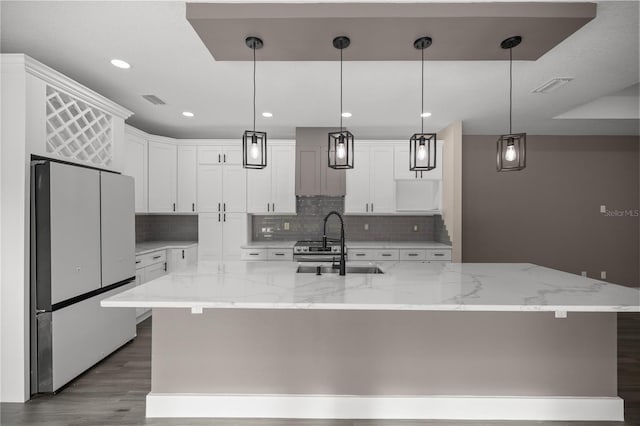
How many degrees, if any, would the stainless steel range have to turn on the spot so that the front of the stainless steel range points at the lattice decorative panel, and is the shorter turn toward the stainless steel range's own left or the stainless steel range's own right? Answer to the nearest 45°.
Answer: approximately 45° to the stainless steel range's own right

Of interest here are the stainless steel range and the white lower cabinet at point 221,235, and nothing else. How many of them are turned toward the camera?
2

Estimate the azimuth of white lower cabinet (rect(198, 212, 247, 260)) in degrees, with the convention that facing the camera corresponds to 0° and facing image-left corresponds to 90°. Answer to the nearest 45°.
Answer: approximately 0°

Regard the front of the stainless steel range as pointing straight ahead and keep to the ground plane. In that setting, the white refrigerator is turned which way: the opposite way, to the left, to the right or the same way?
to the left

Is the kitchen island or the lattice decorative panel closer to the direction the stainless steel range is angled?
the kitchen island

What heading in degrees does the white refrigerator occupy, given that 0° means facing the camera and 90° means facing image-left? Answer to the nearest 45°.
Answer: approximately 315°

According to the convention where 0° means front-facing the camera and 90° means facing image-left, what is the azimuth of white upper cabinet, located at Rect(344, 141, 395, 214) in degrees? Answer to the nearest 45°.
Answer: approximately 0°

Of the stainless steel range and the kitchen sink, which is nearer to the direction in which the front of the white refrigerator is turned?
the kitchen sink

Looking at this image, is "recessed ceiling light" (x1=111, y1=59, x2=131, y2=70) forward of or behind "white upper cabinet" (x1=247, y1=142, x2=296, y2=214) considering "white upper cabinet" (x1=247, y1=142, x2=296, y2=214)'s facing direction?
forward

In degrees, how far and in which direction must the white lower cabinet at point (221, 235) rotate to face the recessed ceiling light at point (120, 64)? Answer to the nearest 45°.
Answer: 0° — it already faces it

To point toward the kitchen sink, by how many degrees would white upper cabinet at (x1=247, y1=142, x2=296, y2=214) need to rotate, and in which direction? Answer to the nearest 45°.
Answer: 0° — it already faces it

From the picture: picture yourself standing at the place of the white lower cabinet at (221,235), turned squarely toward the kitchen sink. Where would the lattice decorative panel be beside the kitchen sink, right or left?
right

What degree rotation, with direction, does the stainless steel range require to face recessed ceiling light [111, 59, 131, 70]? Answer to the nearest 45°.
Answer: approximately 45° to its right
